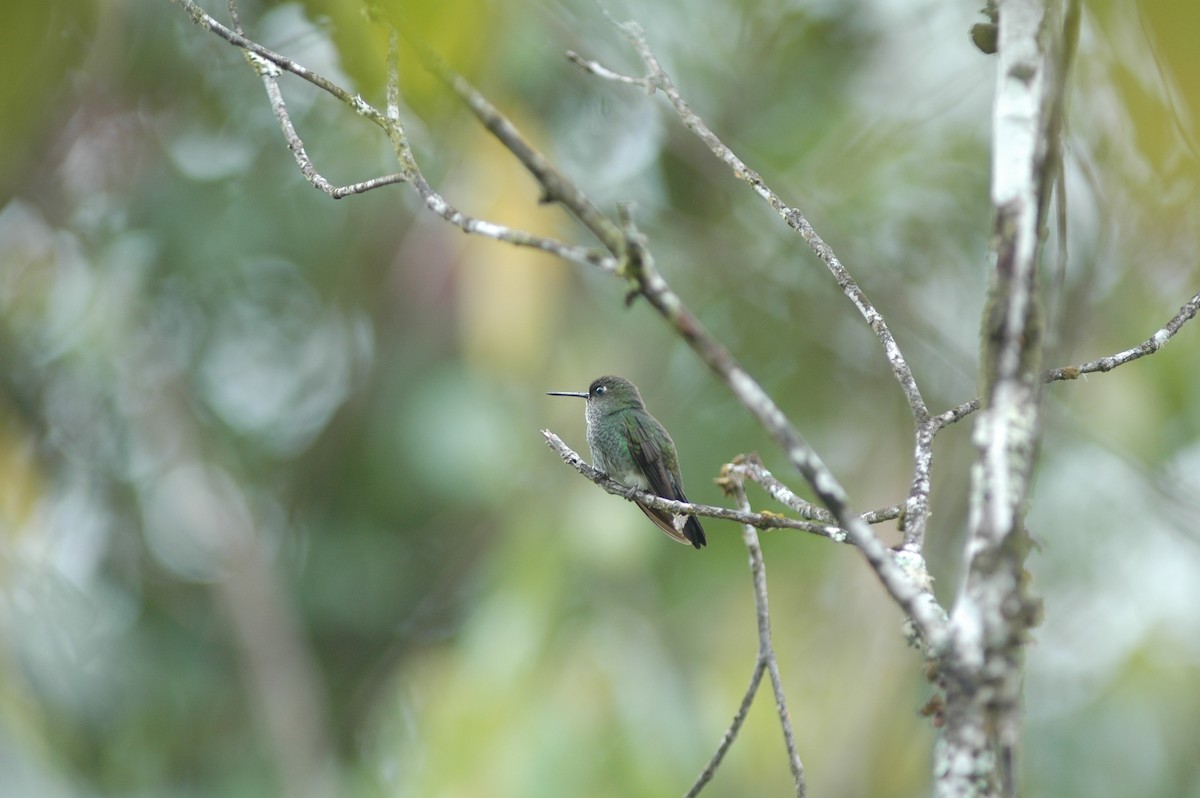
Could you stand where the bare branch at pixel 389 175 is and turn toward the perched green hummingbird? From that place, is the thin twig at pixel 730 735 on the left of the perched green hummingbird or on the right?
right

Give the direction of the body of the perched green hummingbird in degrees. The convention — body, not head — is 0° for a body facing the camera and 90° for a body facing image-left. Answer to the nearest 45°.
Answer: approximately 90°

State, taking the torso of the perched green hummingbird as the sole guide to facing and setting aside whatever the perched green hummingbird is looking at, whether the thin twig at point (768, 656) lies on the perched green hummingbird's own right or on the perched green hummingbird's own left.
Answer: on the perched green hummingbird's own left
